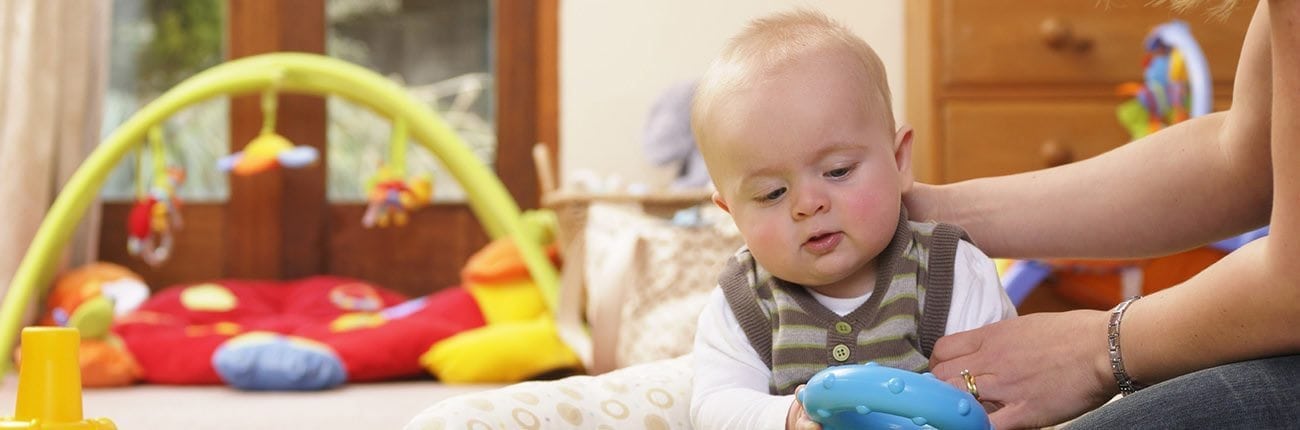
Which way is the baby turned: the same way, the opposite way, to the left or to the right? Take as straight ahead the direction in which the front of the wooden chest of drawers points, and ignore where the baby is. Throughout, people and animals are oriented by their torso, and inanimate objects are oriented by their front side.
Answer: the same way

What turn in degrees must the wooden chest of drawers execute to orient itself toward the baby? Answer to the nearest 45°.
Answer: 0° — it already faces them

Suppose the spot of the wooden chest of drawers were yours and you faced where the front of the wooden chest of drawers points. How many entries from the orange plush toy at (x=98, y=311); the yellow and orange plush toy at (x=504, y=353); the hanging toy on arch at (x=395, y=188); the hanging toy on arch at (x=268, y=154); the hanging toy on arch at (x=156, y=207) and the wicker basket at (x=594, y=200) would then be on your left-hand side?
0

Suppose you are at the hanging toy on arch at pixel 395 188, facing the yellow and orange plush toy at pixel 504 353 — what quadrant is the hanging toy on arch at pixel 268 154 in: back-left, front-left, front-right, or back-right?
back-right

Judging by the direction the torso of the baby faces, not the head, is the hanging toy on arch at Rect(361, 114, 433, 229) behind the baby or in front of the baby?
behind

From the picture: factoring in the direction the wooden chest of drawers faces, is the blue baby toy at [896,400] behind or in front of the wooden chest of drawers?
in front

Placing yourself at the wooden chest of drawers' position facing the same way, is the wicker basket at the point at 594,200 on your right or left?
on your right

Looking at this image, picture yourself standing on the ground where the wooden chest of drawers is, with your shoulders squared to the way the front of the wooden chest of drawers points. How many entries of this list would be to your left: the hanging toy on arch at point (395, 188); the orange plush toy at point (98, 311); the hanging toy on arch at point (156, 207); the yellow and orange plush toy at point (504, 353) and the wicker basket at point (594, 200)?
0

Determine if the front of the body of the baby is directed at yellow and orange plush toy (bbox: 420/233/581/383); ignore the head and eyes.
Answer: no

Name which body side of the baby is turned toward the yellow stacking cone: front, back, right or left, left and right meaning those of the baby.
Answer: right

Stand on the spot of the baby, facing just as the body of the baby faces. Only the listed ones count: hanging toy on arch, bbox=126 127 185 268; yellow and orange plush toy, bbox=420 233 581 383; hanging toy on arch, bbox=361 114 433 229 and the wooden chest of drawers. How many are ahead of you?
0

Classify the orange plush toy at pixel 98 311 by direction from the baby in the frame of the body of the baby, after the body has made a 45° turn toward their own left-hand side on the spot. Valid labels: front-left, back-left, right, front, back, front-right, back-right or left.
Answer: back

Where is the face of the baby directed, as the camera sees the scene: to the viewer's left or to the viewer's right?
to the viewer's left

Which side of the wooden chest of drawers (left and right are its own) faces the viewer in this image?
front

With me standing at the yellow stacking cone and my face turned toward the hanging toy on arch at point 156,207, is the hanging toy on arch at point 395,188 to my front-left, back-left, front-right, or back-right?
front-right

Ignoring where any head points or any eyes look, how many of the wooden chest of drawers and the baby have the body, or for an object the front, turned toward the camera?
2

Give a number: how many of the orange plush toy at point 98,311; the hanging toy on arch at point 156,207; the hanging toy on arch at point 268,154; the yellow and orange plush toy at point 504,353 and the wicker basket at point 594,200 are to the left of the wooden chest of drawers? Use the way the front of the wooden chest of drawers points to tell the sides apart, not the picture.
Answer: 0

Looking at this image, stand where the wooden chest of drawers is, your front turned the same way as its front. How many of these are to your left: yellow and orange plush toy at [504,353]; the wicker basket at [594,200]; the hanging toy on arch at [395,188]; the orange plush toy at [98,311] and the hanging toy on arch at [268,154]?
0

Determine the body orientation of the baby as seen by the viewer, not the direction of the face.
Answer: toward the camera
